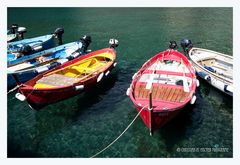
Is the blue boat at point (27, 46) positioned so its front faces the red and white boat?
no
